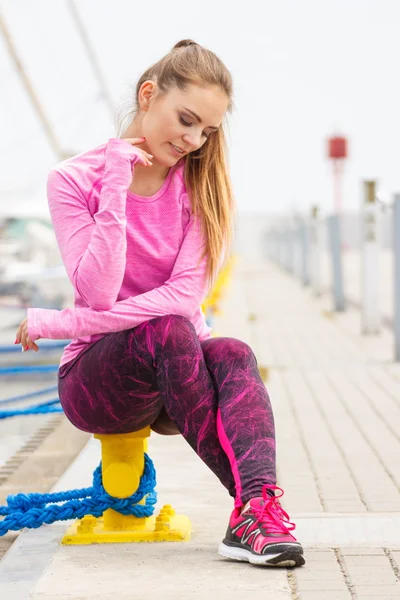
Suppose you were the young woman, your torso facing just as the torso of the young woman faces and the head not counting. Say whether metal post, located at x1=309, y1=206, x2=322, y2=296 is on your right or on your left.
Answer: on your left

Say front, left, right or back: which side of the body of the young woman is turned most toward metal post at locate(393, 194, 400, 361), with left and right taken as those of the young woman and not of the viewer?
left

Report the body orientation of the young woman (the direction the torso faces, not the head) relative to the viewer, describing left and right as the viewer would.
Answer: facing the viewer and to the right of the viewer

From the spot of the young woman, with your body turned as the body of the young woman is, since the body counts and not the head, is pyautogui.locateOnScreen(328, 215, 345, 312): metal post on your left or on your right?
on your left
